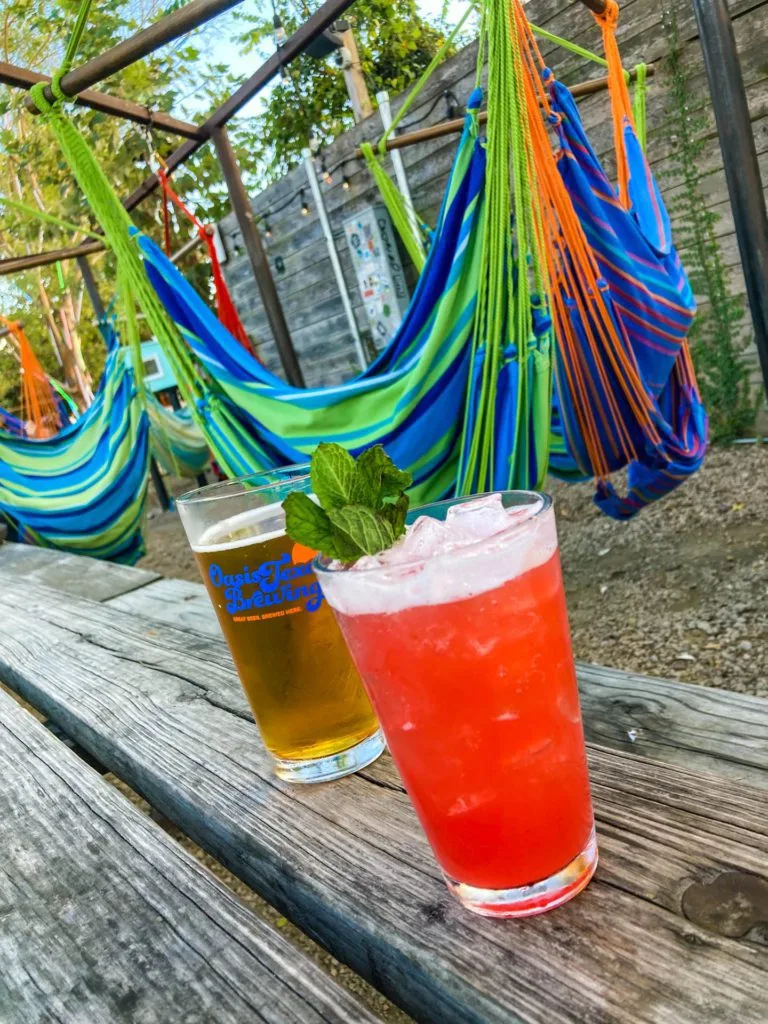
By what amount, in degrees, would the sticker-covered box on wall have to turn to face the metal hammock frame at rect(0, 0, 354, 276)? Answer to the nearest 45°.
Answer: approximately 45° to its left

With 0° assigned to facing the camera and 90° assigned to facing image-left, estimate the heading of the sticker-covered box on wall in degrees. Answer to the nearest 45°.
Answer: approximately 45°

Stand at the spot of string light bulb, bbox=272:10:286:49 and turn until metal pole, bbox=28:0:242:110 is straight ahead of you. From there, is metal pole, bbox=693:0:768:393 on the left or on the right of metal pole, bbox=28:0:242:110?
left

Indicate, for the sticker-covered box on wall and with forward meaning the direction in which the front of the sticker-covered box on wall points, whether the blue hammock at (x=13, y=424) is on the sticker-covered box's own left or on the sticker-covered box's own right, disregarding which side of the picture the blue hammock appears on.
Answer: on the sticker-covered box's own right

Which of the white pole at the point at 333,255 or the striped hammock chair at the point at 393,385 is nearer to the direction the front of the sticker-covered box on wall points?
the striped hammock chair

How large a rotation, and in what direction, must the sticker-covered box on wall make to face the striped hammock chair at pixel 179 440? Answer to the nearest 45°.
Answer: approximately 45° to its right

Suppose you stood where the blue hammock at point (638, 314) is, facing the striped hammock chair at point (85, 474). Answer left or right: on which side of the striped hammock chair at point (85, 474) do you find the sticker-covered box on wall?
right

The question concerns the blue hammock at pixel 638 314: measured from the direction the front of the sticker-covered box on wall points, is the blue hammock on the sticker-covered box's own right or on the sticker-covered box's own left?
on the sticker-covered box's own left
